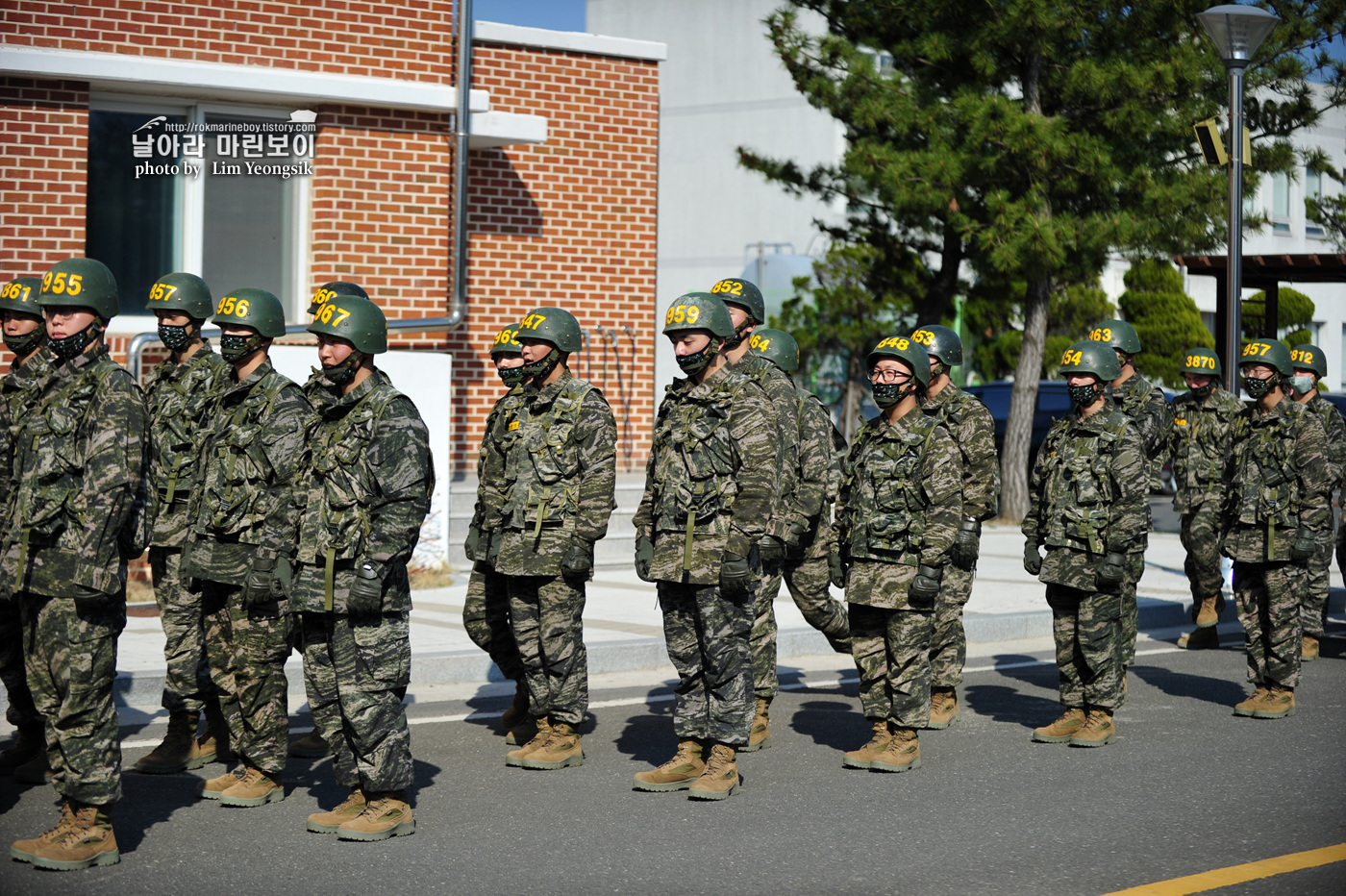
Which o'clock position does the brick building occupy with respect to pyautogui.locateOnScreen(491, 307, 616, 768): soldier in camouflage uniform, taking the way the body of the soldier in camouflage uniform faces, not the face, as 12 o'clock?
The brick building is roughly at 4 o'clock from the soldier in camouflage uniform.

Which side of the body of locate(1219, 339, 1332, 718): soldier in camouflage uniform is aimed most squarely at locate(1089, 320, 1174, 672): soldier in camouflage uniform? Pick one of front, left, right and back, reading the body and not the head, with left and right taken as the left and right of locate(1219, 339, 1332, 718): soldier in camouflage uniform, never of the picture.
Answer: right

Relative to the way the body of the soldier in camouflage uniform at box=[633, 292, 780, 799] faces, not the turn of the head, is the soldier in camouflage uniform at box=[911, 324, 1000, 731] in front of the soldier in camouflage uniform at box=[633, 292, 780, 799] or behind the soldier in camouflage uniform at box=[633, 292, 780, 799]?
behind
